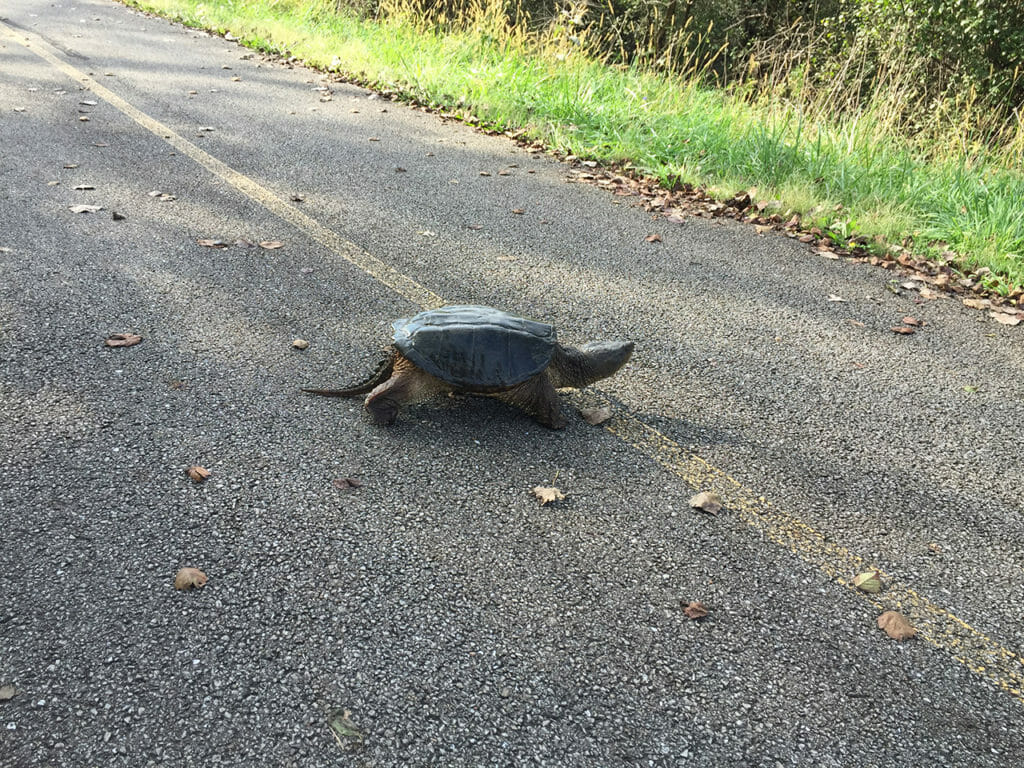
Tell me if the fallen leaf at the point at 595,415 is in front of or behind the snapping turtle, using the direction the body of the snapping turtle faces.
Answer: in front

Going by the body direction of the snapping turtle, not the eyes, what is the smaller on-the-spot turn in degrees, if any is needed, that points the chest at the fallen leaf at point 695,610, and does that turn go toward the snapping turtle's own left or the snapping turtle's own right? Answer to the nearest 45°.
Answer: approximately 45° to the snapping turtle's own right

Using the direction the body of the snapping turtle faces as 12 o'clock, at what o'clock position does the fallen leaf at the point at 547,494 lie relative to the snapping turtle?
The fallen leaf is roughly at 2 o'clock from the snapping turtle.

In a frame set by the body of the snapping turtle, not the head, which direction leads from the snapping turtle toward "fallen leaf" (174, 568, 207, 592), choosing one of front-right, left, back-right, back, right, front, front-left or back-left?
back-right

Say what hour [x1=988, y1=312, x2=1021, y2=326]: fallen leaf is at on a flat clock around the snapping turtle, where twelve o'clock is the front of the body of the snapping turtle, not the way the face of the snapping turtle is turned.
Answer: The fallen leaf is roughly at 11 o'clock from the snapping turtle.

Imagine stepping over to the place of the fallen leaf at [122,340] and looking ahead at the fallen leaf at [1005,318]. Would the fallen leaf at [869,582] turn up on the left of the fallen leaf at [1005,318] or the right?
right

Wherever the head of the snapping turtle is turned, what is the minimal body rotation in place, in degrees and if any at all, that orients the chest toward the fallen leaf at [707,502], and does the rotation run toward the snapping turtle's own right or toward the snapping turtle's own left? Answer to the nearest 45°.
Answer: approximately 45° to the snapping turtle's own right

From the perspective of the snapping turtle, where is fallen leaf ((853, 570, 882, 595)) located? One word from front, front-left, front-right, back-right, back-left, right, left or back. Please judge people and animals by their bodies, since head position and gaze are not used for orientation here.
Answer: front-right

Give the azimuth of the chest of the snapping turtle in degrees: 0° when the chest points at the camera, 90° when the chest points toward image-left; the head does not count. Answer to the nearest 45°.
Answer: approximately 270°

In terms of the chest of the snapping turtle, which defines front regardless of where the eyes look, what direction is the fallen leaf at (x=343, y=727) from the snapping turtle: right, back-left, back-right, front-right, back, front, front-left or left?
right
